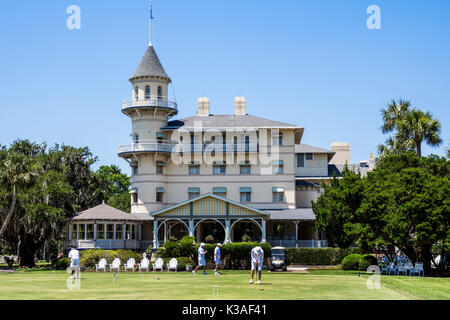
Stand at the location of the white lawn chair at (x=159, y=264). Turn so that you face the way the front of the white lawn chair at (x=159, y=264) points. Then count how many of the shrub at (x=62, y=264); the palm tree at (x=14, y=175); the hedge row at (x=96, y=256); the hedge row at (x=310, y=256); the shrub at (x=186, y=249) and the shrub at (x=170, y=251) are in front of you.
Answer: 0

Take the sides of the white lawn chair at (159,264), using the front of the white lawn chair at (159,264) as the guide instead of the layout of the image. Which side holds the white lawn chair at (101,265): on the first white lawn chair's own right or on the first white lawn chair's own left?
on the first white lawn chair's own right

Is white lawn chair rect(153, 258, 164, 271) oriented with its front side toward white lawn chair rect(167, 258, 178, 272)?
no

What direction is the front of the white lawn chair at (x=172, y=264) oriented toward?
toward the camera

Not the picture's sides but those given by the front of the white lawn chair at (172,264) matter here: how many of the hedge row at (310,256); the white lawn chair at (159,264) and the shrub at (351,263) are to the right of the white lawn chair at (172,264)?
1

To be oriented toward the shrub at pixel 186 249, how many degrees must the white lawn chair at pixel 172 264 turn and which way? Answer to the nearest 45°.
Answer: approximately 180°

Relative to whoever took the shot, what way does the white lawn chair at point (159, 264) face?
facing the viewer

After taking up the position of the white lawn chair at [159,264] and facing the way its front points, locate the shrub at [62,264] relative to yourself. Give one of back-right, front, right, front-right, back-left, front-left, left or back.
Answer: back-right

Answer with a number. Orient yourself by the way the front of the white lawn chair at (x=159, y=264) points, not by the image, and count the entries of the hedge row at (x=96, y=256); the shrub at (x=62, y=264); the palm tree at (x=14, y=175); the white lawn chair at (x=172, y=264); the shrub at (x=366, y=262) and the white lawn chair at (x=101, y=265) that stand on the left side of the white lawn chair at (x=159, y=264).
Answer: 2

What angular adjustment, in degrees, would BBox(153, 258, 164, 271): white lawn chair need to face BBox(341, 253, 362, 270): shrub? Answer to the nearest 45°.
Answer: approximately 90° to its left

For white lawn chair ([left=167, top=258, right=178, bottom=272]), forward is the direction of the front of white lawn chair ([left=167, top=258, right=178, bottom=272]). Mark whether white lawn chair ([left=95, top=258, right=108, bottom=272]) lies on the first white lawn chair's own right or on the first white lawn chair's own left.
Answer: on the first white lawn chair's own right

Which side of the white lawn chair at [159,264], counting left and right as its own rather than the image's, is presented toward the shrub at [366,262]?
left

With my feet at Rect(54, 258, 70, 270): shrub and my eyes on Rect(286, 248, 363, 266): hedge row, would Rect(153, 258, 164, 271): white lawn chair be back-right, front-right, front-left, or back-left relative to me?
front-right

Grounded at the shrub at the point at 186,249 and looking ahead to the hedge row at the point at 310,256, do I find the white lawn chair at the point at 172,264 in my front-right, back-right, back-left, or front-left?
back-right

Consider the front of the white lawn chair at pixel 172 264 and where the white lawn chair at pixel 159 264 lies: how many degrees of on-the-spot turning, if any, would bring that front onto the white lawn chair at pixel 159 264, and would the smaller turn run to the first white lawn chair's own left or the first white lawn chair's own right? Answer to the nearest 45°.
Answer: approximately 90° to the first white lawn chair's own right

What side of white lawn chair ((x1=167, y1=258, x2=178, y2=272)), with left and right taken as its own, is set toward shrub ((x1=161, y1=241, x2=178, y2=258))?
back

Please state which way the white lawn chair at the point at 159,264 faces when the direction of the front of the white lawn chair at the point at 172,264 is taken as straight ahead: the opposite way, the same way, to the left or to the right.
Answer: the same way

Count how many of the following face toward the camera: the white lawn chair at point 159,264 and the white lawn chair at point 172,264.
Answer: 2
